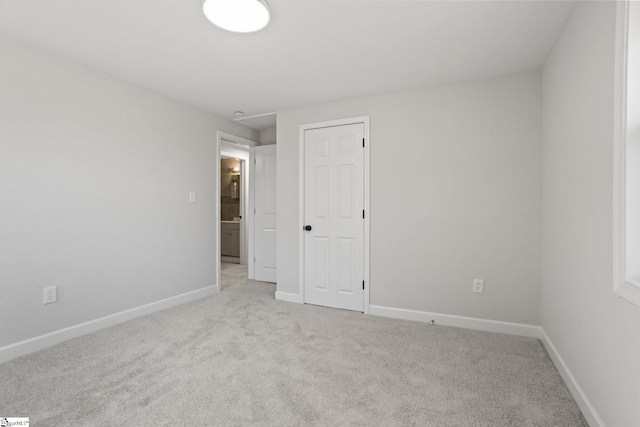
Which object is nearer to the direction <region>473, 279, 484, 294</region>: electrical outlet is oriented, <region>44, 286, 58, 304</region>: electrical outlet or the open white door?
the electrical outlet

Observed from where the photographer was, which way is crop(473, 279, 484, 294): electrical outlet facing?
facing the viewer

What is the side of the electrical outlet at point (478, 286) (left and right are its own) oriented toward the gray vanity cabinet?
right

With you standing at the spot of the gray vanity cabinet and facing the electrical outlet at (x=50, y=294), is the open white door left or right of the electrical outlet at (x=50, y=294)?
left

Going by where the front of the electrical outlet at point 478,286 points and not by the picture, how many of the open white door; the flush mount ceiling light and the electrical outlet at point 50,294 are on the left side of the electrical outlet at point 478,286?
0

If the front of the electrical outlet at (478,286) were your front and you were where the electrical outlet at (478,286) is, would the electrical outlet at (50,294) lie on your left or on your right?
on your right

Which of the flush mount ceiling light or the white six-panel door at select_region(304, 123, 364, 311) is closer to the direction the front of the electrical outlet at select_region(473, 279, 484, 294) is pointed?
the flush mount ceiling light

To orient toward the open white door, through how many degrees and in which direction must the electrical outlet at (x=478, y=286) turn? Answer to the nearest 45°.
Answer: approximately 90° to its right

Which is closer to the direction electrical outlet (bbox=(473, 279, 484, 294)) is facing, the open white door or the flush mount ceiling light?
the flush mount ceiling light

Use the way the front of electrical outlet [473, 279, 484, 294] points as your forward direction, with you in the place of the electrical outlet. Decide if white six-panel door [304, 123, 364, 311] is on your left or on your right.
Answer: on your right

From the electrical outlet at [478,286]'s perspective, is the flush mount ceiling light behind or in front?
in front
